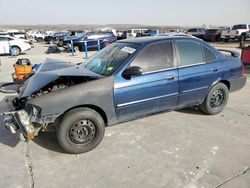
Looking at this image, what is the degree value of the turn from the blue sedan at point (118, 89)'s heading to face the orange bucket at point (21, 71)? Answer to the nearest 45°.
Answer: approximately 90° to its right

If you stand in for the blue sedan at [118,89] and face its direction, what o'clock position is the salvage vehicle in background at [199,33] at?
The salvage vehicle in background is roughly at 5 o'clock from the blue sedan.

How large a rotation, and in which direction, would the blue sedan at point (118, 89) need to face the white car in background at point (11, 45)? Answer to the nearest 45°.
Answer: approximately 90° to its right

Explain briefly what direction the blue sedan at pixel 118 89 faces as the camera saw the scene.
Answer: facing the viewer and to the left of the viewer

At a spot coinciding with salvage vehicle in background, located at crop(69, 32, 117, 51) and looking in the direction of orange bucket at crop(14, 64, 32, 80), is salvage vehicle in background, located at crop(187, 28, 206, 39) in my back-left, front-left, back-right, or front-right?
back-left

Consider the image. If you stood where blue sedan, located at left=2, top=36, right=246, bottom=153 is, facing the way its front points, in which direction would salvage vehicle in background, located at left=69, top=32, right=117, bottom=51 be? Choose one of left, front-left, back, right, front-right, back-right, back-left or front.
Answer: back-right

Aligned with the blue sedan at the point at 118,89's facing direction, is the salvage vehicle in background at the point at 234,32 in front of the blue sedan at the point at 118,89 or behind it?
behind

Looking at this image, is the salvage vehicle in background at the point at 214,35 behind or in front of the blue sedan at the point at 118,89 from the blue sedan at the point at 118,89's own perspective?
behind

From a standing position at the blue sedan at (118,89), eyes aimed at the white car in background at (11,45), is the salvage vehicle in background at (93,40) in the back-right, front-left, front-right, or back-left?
front-right

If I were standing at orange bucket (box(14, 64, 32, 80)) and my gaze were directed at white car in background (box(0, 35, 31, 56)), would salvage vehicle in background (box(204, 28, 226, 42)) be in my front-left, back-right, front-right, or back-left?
front-right
